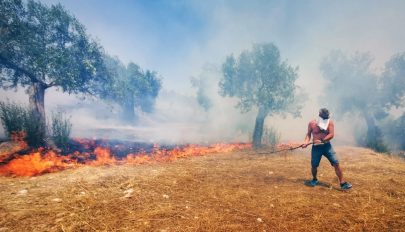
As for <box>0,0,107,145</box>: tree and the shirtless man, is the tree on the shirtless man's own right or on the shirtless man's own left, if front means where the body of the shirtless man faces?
on the shirtless man's own right

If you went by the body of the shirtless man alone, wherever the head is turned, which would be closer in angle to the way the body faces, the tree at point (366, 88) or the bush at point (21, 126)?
the bush

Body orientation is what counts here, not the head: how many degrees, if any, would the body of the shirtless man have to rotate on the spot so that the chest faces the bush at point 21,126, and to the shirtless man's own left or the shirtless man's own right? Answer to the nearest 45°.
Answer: approximately 90° to the shirtless man's own right

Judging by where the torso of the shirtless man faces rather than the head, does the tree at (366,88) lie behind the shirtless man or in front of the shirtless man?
behind

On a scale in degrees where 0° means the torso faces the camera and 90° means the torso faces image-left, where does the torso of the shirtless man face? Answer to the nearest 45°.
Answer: approximately 0°

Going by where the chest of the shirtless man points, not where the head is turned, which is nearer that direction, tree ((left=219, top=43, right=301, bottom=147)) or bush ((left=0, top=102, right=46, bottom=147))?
the bush
